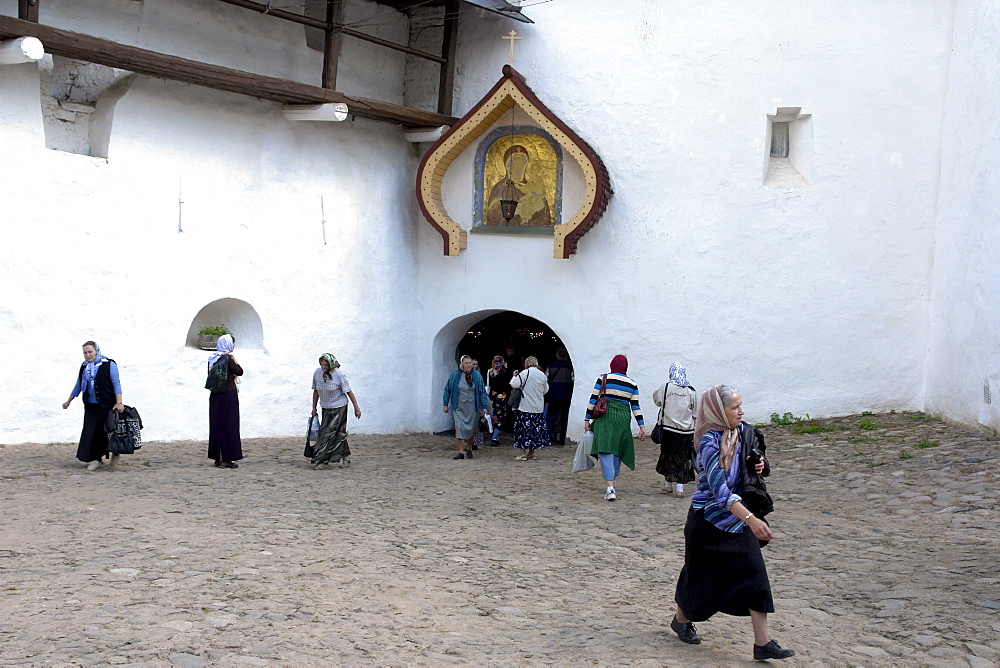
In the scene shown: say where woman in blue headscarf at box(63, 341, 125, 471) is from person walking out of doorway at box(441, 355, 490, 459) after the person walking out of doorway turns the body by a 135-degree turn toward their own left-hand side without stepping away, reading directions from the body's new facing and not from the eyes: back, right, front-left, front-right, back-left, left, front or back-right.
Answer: back

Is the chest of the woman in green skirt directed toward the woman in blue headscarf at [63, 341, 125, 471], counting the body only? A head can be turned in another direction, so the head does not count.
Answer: no

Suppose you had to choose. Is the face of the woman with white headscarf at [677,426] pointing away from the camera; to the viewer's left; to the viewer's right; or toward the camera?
away from the camera

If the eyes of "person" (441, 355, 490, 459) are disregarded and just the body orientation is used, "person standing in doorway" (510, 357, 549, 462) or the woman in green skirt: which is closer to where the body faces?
the woman in green skirt

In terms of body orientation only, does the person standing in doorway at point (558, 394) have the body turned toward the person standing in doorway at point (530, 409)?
no

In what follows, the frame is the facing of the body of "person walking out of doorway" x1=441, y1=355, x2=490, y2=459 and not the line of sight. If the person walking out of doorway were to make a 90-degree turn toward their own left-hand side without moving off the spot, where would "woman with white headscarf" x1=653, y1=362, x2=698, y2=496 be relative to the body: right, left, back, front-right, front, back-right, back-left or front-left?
front-right

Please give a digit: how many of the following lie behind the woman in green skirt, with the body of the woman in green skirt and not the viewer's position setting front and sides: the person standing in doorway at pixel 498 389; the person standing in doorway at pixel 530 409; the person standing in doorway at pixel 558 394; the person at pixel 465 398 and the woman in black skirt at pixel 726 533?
1

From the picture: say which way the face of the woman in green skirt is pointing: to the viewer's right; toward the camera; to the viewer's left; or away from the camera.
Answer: away from the camera

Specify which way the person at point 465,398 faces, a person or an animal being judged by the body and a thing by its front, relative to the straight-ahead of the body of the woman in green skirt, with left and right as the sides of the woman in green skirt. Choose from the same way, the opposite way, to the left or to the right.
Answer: the opposite way

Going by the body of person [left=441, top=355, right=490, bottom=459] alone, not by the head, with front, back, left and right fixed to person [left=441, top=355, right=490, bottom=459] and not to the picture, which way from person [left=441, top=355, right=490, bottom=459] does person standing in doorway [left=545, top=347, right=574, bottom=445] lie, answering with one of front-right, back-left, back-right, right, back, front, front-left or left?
back-left

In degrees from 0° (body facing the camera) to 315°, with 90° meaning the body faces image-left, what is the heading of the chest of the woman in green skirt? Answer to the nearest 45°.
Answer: approximately 180°

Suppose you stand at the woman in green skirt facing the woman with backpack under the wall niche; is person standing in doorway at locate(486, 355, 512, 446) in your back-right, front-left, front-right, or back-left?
front-right

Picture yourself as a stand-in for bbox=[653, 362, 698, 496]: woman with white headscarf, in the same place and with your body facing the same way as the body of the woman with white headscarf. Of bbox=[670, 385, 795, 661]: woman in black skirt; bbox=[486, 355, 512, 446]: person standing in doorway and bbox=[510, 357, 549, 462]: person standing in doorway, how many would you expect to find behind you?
1

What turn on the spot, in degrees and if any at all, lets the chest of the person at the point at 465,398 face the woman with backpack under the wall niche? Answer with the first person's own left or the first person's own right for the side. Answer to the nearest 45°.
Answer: approximately 45° to the first person's own right

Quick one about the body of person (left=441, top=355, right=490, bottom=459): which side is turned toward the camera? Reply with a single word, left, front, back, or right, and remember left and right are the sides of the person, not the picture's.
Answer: front
